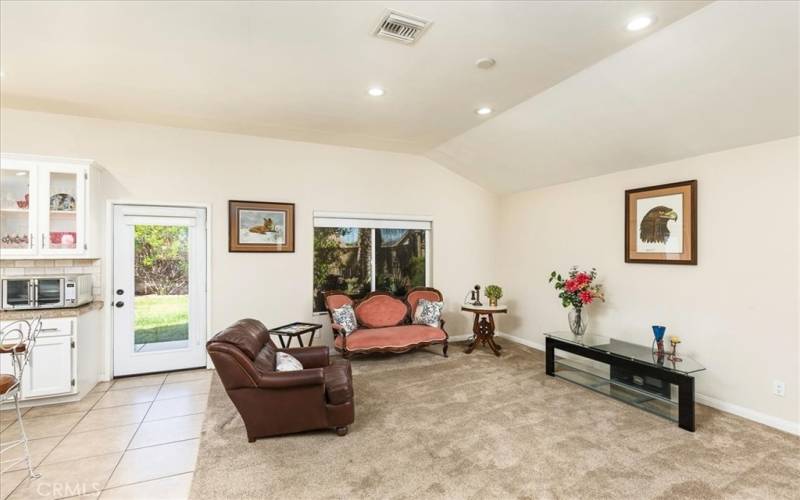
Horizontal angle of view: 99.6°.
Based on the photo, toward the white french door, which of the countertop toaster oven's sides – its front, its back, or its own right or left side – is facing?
left

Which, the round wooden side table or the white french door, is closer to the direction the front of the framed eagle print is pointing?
the white french door

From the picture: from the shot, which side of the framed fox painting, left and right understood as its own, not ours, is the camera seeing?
front

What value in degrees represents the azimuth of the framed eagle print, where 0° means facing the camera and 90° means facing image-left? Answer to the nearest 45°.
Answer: approximately 45°

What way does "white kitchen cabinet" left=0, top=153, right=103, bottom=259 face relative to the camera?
toward the camera

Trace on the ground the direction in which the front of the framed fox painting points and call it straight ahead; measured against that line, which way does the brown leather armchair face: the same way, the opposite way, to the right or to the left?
to the left

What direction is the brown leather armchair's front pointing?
to the viewer's right

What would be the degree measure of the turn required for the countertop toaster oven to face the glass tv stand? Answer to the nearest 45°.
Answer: approximately 45° to its left

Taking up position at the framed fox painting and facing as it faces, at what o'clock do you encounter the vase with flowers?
The vase with flowers is roughly at 10 o'clock from the framed fox painting.
